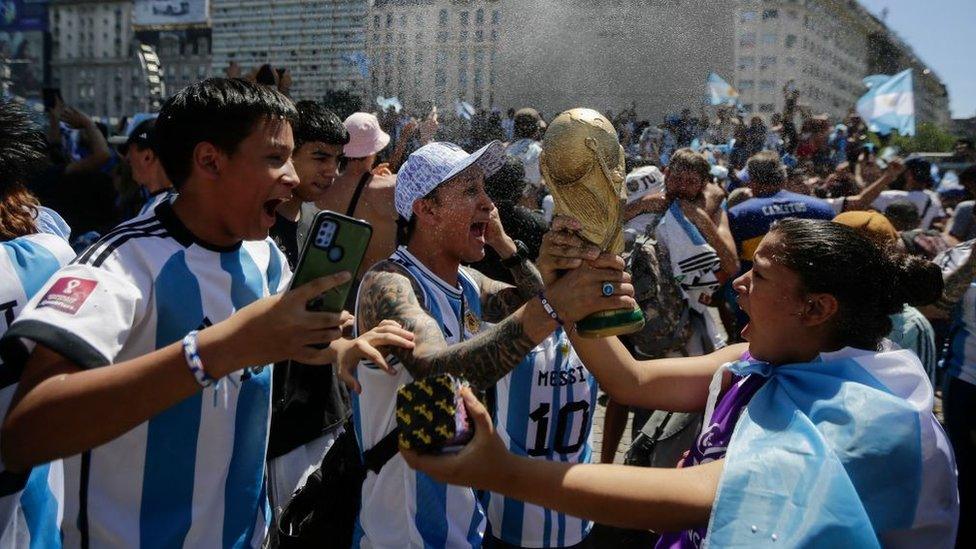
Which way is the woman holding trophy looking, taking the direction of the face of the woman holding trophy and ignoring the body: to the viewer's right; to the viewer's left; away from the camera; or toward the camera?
to the viewer's left

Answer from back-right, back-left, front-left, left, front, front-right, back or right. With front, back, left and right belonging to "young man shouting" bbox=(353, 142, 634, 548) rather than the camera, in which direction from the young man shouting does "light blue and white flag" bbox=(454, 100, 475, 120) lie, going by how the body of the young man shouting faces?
back-left

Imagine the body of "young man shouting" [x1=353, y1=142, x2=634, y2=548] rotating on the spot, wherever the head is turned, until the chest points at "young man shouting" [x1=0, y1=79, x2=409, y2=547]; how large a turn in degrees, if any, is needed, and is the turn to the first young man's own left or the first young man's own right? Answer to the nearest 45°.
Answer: approximately 90° to the first young man's own right

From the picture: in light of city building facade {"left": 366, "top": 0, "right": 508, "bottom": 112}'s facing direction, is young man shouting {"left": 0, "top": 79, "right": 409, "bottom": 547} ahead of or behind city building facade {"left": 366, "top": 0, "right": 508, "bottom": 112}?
ahead

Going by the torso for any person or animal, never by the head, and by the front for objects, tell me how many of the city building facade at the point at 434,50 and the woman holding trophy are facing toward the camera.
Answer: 1

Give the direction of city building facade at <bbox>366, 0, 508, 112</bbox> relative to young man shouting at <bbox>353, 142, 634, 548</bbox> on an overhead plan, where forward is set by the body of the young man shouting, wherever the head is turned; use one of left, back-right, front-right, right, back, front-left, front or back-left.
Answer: back-left

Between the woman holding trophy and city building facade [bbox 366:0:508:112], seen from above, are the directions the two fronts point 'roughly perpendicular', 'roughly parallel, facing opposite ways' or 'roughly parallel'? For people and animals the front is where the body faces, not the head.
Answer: roughly perpendicular

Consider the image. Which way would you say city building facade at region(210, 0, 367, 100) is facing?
toward the camera

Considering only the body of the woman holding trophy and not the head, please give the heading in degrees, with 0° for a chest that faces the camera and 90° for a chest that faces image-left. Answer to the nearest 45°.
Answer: approximately 90°
